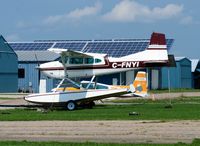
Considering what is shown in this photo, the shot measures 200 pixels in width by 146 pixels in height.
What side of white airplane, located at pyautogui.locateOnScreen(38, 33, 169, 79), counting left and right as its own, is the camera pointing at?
left

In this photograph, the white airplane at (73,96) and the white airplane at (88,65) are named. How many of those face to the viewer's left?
2

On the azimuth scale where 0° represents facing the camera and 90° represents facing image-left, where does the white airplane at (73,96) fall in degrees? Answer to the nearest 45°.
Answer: approximately 90°
